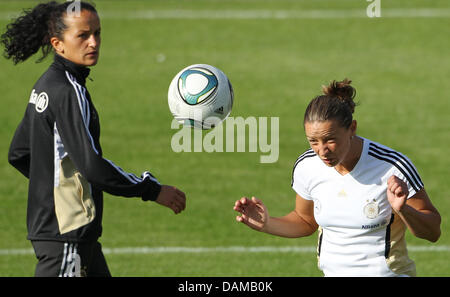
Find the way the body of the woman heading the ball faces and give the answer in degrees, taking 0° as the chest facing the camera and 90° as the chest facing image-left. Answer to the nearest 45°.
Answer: approximately 45°

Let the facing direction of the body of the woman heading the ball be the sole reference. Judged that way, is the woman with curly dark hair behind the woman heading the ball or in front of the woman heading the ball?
in front

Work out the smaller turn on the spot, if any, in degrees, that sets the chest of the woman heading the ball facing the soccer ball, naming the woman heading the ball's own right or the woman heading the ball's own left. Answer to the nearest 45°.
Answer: approximately 90° to the woman heading the ball's own right

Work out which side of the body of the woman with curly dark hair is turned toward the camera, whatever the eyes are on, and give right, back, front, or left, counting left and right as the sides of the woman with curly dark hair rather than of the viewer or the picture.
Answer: right

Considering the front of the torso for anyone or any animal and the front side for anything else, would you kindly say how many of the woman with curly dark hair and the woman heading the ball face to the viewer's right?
1

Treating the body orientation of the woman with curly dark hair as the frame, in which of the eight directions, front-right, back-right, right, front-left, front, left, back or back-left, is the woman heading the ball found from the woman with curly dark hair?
front

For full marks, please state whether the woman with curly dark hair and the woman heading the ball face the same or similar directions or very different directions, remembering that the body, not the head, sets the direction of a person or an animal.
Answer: very different directions

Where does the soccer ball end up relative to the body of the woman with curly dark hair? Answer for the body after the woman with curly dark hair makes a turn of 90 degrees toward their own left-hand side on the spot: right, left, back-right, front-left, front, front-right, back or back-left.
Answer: front-right

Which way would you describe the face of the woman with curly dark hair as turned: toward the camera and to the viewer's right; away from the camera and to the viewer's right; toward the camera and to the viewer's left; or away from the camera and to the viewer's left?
toward the camera and to the viewer's right
